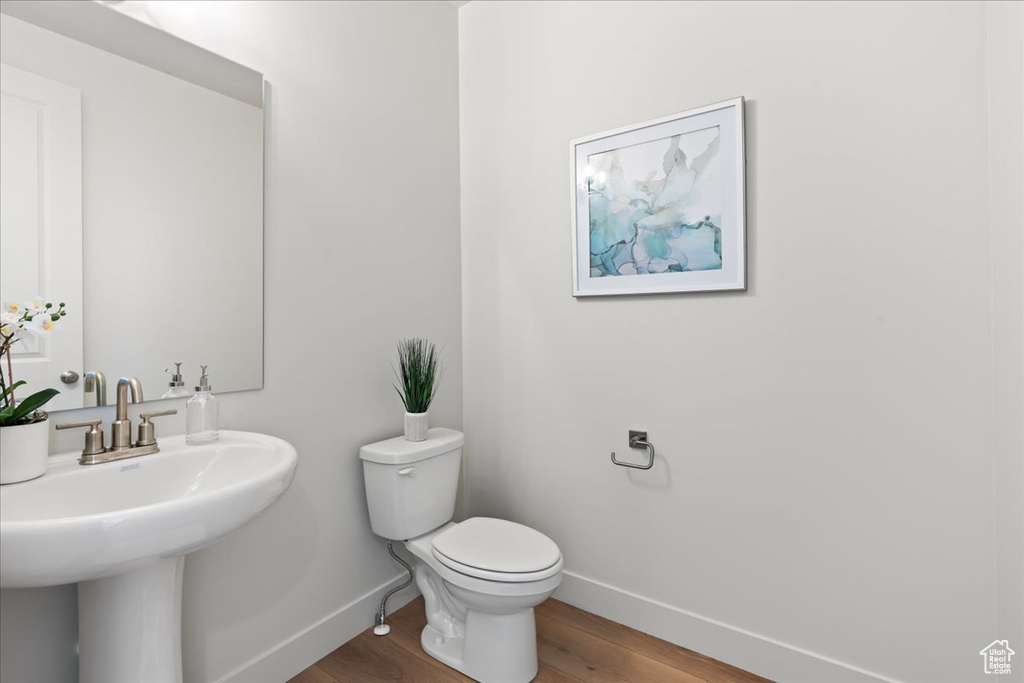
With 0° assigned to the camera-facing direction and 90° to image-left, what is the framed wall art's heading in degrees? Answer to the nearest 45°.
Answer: approximately 45°

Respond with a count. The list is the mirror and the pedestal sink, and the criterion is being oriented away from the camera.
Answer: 0

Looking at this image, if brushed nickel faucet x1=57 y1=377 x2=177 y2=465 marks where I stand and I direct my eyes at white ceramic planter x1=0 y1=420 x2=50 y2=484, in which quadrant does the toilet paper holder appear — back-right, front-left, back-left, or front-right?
back-left

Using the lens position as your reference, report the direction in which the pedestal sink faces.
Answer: facing the viewer and to the right of the viewer

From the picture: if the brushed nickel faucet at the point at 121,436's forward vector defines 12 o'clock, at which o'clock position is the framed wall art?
The framed wall art is roughly at 11 o'clock from the brushed nickel faucet.

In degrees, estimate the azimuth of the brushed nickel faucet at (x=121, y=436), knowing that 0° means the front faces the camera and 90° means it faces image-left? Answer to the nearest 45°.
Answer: approximately 315°

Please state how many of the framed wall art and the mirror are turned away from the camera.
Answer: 0

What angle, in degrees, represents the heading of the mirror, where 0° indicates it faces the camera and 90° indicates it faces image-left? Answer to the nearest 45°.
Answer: approximately 315°
